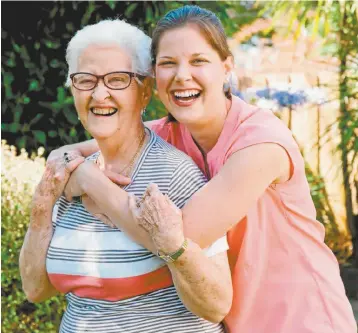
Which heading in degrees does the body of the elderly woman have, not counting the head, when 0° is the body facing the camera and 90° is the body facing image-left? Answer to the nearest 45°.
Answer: approximately 45°
